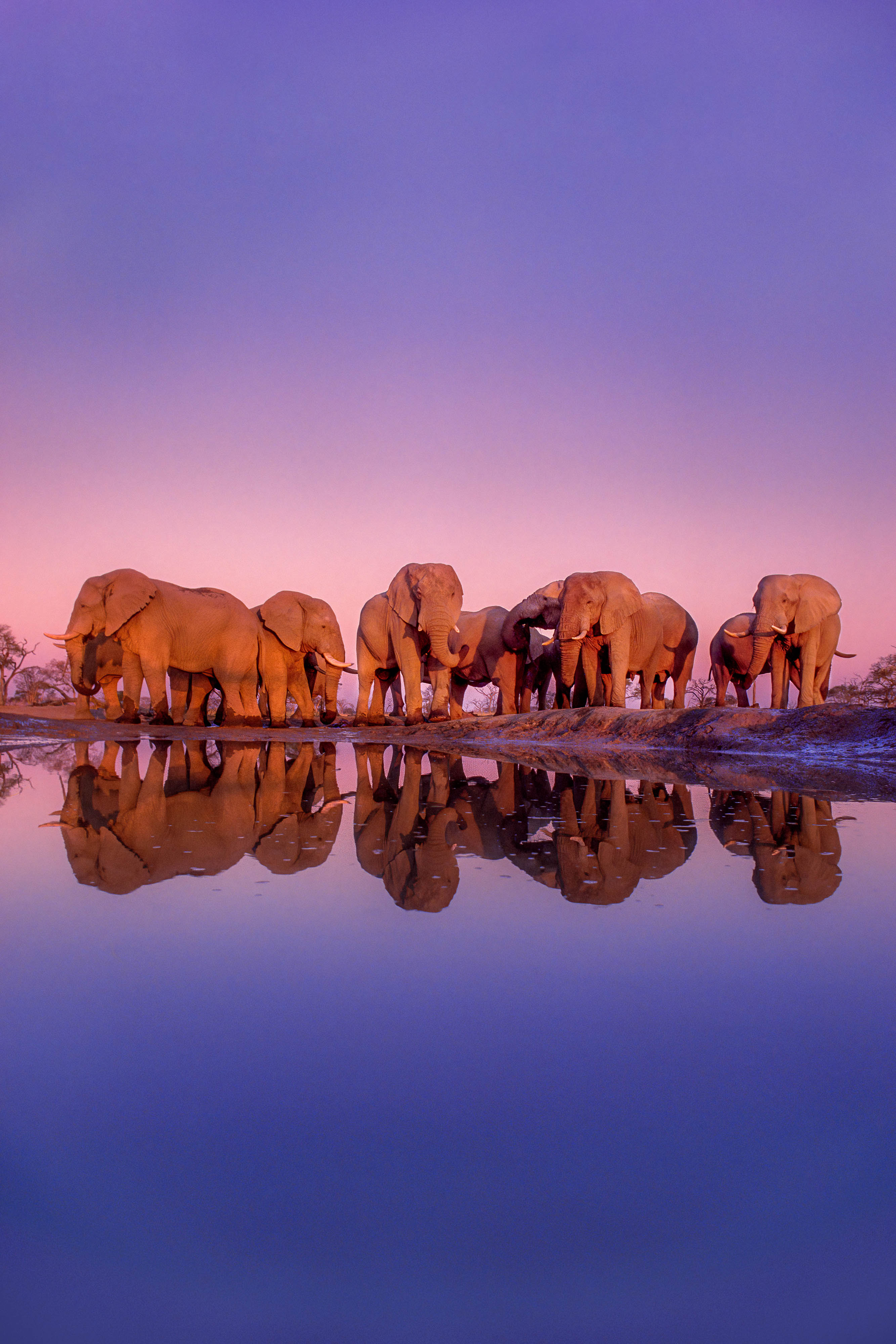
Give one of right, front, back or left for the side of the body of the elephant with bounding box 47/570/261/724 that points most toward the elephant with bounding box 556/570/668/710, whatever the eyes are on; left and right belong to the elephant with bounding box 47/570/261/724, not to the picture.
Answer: back

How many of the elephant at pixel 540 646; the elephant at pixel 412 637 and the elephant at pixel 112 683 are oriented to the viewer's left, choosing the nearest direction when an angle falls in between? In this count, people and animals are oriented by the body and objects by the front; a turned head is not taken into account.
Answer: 2

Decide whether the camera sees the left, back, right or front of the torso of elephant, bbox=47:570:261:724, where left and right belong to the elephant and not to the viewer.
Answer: left

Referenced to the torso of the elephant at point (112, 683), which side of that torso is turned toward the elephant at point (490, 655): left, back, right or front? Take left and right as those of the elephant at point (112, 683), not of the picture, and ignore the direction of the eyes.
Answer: back

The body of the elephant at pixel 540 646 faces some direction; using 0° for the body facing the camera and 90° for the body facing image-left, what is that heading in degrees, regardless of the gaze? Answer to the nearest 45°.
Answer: approximately 90°

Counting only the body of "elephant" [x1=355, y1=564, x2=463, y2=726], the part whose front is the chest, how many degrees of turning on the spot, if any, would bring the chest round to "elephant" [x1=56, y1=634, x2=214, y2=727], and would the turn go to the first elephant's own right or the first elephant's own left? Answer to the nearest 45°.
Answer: approximately 135° to the first elephant's own right

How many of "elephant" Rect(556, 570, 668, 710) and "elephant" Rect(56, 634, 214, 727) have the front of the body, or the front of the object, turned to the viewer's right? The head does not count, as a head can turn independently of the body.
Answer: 0

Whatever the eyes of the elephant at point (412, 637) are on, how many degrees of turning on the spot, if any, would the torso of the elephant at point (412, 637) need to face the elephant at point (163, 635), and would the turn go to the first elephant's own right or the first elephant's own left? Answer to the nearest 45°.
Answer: approximately 135° to the first elephant's own right

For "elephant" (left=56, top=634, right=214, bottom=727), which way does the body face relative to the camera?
to the viewer's left
